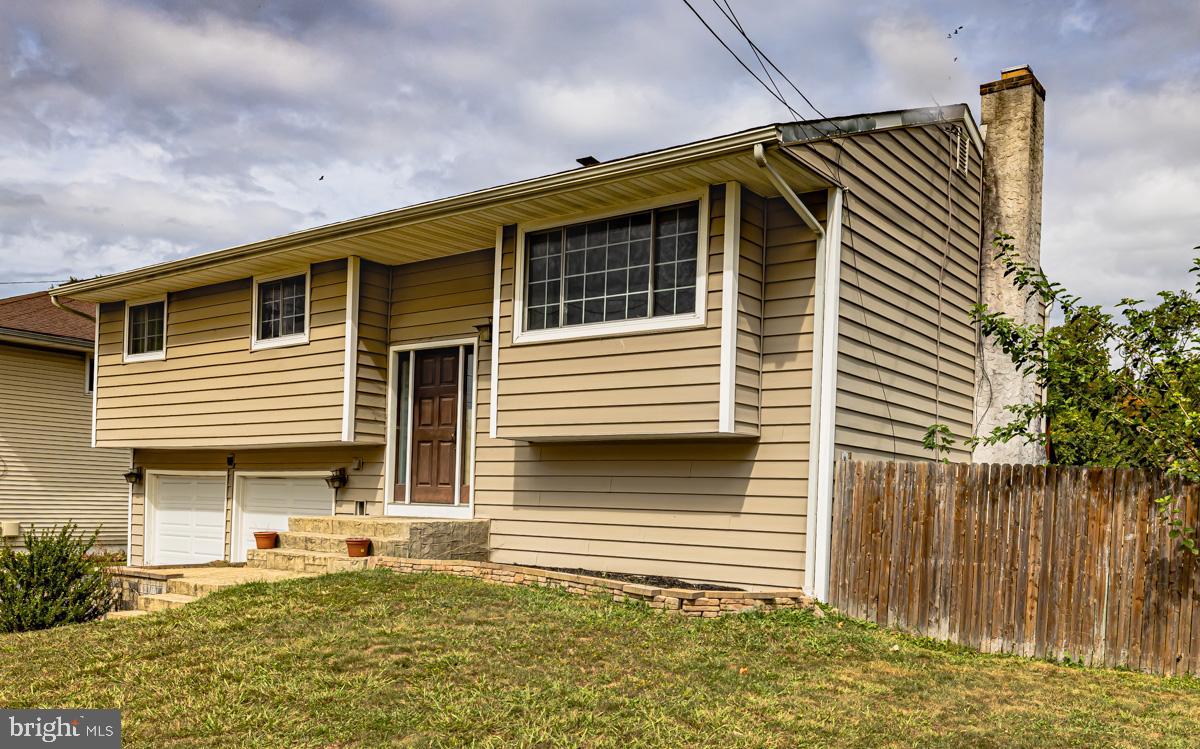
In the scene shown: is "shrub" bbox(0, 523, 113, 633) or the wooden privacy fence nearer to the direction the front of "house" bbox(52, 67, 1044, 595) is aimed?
the shrub

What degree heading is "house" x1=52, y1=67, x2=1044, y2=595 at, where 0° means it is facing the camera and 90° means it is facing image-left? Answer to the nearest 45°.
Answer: approximately 45°

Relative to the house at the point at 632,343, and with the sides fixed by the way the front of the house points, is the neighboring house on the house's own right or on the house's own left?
on the house's own right

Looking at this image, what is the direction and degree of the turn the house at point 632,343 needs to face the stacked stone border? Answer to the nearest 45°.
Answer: approximately 45° to its left
